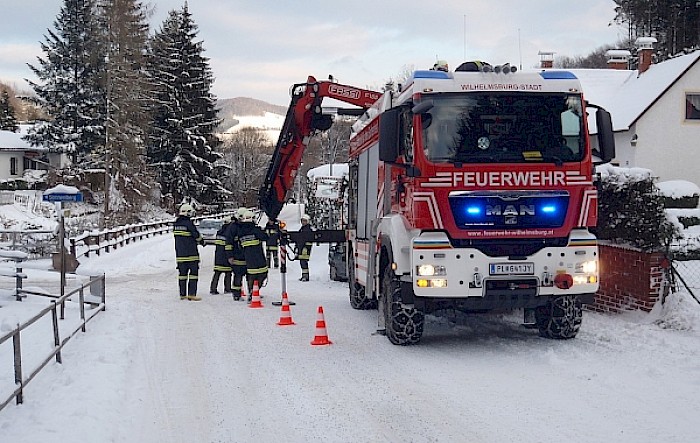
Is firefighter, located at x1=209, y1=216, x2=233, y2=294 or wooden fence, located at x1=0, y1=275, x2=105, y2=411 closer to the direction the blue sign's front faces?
the wooden fence

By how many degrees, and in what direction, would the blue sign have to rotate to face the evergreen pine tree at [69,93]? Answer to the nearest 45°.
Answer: approximately 180°

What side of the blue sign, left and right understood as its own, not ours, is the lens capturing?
front

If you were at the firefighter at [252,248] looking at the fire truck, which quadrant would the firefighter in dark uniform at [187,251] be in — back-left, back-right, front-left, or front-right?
back-right

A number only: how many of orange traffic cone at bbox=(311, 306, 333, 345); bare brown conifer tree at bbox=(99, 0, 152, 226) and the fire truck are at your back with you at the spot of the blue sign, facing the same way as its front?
1
